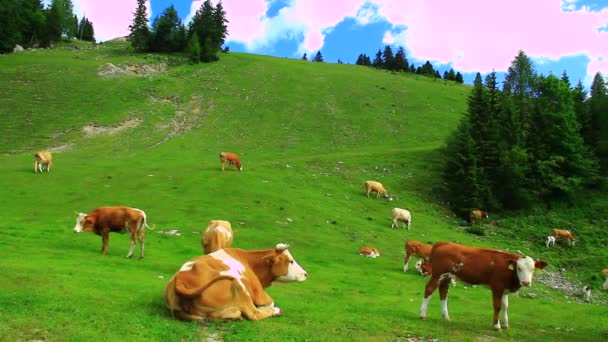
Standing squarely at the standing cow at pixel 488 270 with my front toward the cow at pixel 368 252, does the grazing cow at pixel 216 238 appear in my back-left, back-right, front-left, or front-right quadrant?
front-left

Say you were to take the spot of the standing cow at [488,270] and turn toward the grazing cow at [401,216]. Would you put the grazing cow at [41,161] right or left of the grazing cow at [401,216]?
left

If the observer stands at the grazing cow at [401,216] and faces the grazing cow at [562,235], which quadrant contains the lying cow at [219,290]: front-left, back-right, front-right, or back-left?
back-right

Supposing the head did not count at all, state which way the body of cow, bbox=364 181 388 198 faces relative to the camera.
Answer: to the viewer's right

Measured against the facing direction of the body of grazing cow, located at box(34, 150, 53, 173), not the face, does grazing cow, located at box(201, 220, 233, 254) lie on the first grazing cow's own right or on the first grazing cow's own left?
on the first grazing cow's own left

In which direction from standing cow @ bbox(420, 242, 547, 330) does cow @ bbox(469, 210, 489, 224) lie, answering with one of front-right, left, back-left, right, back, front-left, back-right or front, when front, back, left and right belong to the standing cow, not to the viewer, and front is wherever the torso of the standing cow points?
back-left

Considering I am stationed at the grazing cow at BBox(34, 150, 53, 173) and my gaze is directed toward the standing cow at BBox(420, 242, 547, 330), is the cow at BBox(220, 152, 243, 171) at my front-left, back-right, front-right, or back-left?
front-left

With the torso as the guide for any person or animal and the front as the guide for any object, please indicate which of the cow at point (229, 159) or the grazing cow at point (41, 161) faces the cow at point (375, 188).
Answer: the cow at point (229, 159)

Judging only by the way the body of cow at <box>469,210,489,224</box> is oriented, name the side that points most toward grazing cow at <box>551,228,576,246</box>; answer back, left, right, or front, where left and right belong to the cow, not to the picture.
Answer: front

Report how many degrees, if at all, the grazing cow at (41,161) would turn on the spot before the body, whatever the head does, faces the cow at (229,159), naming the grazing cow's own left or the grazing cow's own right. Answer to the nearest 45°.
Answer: approximately 135° to the grazing cow's own left

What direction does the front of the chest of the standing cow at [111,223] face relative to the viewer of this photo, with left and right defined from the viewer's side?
facing away from the viewer and to the left of the viewer

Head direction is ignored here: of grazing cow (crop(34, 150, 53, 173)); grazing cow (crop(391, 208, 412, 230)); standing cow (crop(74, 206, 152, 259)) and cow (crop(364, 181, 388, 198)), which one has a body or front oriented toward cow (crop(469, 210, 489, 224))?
cow (crop(364, 181, 388, 198))

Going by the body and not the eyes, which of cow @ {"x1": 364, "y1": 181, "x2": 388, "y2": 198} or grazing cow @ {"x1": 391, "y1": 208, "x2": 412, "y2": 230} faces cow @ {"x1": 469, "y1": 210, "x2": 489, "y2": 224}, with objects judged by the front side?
cow @ {"x1": 364, "y1": 181, "x2": 388, "y2": 198}

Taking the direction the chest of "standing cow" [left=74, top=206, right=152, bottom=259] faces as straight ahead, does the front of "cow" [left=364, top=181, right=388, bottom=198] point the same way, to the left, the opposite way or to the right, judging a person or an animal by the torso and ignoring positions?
the opposite way

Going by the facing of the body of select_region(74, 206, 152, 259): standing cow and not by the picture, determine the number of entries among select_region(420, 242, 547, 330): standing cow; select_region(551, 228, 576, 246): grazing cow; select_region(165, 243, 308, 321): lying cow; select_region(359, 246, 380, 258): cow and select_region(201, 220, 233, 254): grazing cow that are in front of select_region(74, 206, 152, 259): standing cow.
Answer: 0
